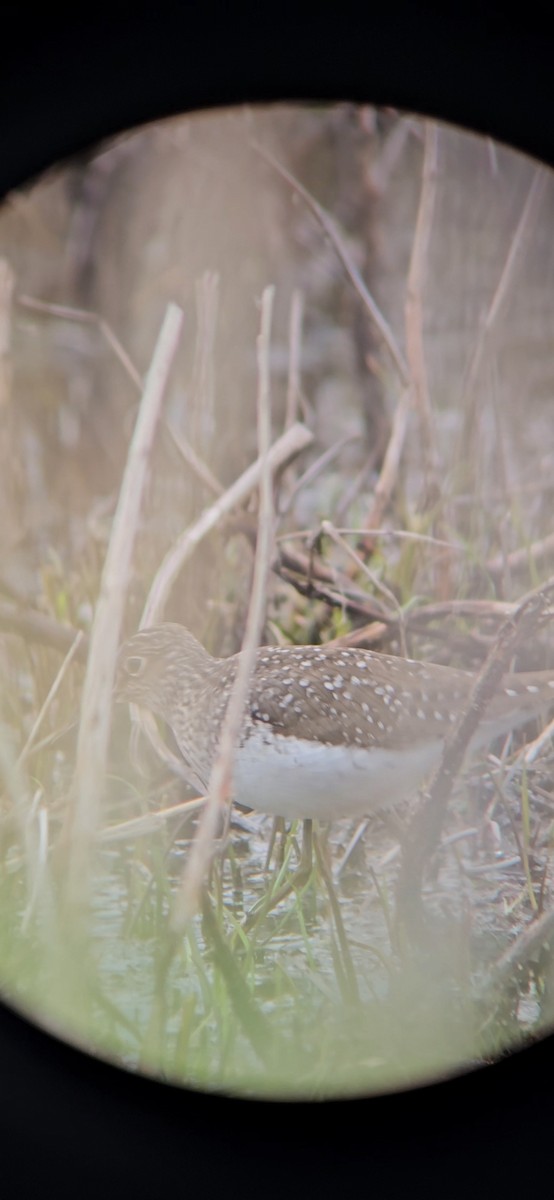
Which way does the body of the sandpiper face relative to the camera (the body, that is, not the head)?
to the viewer's left
